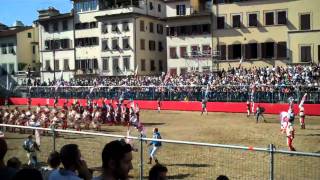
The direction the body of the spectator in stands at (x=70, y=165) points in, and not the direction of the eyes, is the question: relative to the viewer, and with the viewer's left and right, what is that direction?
facing away from the viewer and to the right of the viewer

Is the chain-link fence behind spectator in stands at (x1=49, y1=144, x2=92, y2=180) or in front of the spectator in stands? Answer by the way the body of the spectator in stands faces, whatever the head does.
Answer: in front

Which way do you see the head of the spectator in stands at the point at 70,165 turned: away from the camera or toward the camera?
away from the camera
